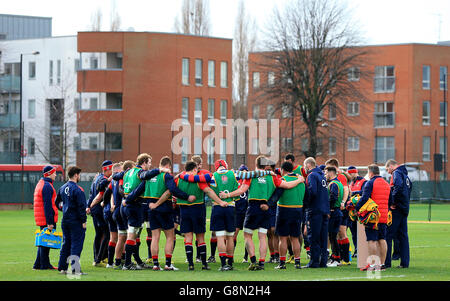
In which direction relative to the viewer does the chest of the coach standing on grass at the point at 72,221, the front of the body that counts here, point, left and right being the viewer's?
facing away from the viewer and to the right of the viewer

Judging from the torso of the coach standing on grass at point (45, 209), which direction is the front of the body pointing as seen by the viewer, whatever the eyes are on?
to the viewer's right

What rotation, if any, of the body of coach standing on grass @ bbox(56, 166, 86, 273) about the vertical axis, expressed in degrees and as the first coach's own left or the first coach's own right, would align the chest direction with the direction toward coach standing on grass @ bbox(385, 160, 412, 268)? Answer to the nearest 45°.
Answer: approximately 45° to the first coach's own right

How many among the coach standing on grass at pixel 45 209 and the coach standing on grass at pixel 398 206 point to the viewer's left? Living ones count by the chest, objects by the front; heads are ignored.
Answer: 1

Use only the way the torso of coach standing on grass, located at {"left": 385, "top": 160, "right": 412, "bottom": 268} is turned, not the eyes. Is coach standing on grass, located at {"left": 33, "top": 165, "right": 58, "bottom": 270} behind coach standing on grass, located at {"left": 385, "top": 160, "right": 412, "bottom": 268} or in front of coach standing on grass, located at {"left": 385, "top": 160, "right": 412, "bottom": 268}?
in front

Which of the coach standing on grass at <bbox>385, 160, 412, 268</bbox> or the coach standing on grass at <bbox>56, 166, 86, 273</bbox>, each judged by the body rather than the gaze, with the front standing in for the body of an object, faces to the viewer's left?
the coach standing on grass at <bbox>385, 160, 412, 268</bbox>

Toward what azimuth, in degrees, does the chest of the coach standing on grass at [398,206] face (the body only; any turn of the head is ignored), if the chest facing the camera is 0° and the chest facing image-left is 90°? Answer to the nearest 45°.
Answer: approximately 90°

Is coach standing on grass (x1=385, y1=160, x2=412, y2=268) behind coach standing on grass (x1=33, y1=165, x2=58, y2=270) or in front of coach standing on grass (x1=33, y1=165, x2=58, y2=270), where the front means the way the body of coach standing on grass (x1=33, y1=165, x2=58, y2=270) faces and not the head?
in front

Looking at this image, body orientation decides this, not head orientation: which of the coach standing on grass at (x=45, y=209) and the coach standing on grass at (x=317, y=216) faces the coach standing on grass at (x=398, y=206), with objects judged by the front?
the coach standing on grass at (x=45, y=209)

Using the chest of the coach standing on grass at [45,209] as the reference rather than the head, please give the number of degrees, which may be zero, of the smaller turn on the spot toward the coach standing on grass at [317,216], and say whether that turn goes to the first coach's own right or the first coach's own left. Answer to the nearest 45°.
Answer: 0° — they already face them

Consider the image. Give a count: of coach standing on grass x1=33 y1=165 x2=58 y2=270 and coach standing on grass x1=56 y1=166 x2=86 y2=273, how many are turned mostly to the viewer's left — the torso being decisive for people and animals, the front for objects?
0

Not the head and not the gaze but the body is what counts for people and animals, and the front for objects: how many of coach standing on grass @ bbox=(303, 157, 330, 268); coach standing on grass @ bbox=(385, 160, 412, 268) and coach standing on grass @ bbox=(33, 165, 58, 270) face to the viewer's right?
1

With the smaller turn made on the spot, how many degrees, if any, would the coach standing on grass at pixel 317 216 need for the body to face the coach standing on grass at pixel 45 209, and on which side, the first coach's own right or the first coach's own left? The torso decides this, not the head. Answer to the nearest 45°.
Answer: approximately 45° to the first coach's own left

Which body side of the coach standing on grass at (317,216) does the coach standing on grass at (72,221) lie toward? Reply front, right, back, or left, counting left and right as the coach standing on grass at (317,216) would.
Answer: front

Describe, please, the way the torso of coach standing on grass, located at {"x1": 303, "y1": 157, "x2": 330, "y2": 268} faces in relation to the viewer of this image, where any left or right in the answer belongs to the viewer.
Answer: facing away from the viewer and to the left of the viewer
